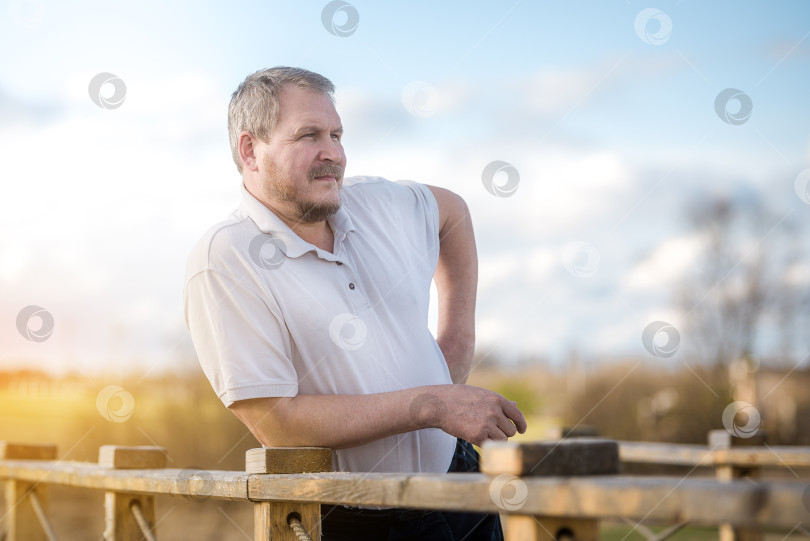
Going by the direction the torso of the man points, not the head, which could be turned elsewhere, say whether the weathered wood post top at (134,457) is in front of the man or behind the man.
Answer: behind

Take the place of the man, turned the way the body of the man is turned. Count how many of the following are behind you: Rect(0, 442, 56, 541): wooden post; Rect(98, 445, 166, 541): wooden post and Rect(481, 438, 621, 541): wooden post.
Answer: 2

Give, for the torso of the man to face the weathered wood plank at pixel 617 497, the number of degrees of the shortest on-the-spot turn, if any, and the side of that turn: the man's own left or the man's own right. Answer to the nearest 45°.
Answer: approximately 45° to the man's own right

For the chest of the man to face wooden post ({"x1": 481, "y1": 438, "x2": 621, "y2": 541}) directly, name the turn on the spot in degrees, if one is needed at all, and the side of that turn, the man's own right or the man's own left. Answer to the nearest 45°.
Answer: approximately 45° to the man's own right

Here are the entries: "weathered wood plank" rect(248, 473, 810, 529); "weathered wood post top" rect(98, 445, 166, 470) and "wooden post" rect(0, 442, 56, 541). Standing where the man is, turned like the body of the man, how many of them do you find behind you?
2
